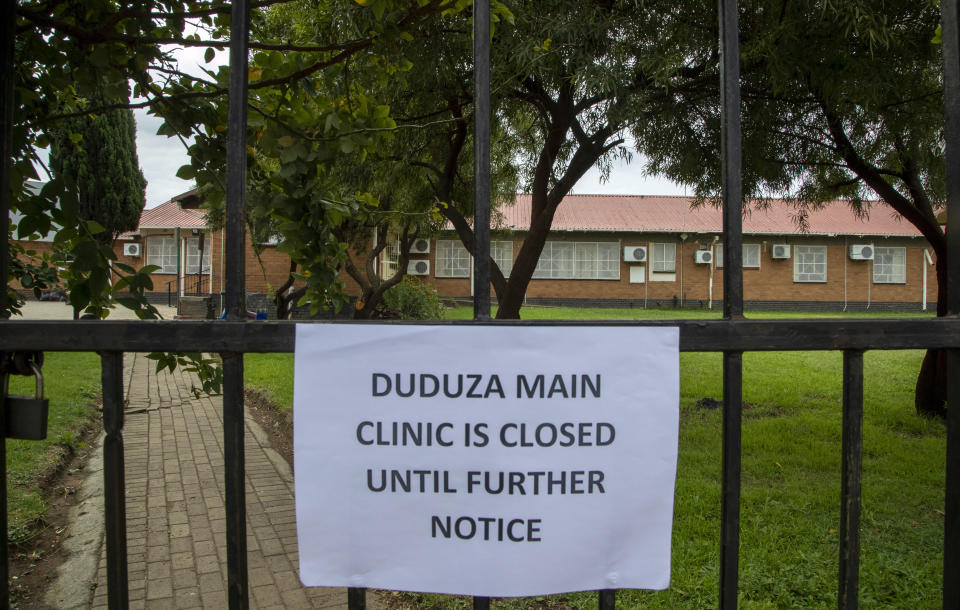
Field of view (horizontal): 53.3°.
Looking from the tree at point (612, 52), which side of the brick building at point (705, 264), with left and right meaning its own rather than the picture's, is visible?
front

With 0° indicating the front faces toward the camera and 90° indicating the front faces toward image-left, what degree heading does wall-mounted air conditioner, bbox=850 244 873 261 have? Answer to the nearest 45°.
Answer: approximately 0°

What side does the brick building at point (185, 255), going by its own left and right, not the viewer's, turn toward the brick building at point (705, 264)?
left

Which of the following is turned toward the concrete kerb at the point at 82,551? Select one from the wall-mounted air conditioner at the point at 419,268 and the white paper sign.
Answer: the wall-mounted air conditioner

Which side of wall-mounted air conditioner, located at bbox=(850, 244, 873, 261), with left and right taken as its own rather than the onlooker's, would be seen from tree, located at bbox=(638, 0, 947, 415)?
front

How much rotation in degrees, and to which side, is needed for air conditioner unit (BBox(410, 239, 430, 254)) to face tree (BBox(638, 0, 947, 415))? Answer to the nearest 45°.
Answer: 0° — it already faces it

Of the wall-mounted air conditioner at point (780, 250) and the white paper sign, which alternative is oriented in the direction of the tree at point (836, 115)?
the wall-mounted air conditioner

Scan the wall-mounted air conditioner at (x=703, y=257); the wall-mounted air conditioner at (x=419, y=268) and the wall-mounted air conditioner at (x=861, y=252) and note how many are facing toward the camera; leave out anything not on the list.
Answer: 3

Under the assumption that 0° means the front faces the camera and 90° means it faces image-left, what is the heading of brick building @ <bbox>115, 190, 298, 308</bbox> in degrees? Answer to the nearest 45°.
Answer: approximately 0°

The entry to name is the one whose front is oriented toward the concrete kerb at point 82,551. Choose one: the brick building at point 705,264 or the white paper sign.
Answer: the brick building

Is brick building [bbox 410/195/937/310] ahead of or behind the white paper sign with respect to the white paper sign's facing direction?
behind

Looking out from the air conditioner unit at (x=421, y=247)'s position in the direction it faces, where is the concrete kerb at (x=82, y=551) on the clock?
The concrete kerb is roughly at 12 o'clock from the air conditioner unit.

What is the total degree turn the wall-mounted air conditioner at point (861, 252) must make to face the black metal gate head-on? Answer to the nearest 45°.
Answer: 0° — it already faces it
